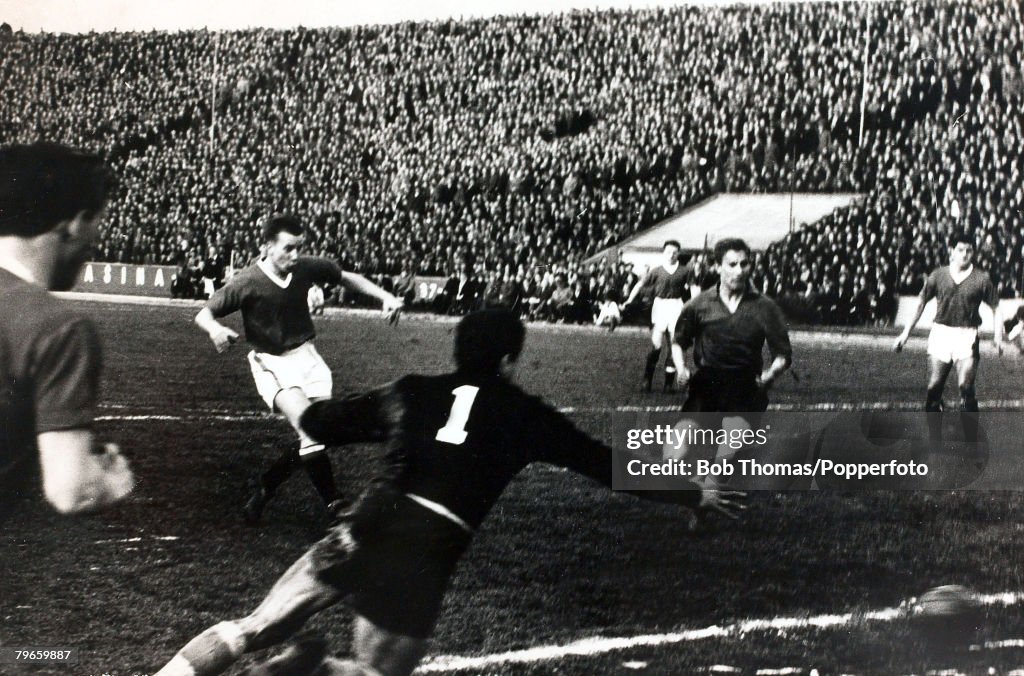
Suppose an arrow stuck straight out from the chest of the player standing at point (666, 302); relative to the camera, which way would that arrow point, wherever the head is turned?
toward the camera

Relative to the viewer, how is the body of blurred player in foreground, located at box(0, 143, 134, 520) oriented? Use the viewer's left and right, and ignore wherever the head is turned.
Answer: facing away from the viewer and to the right of the viewer

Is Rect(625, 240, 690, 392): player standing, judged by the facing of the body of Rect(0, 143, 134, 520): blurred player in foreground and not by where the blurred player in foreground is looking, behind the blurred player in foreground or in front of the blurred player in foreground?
in front

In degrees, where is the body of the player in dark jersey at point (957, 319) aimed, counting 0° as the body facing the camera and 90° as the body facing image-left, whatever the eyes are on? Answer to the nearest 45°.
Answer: approximately 0°

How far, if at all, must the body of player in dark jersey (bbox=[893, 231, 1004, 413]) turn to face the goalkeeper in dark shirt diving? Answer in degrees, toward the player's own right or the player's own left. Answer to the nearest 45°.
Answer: approximately 45° to the player's own right

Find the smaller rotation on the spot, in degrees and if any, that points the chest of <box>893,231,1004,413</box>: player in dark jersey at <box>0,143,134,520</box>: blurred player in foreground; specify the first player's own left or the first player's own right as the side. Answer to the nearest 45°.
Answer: approximately 45° to the first player's own right

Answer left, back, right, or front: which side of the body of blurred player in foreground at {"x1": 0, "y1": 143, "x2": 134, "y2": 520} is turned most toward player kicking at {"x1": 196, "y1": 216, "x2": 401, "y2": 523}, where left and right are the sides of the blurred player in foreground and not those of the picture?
front
